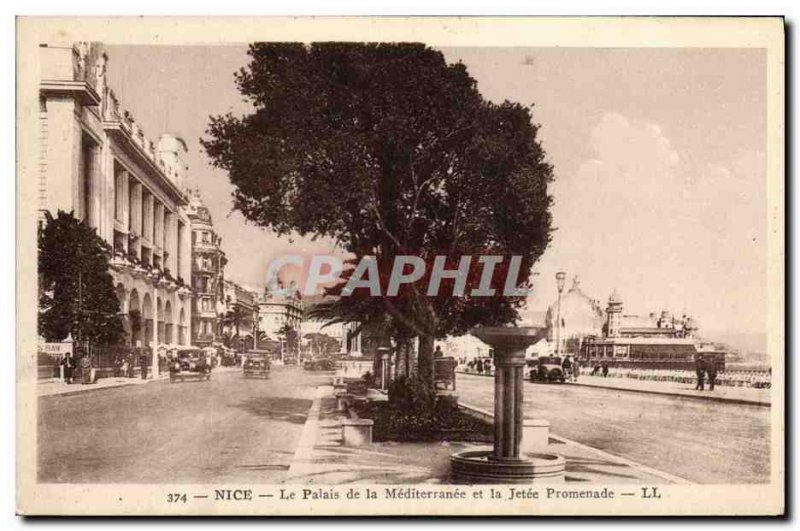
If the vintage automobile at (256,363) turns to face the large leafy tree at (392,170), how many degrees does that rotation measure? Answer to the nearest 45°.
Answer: approximately 45° to its left

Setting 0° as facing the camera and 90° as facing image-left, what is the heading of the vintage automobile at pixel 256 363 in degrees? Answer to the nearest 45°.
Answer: approximately 0°

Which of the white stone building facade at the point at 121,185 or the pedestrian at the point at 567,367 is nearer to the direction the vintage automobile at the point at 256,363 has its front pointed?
the white stone building facade

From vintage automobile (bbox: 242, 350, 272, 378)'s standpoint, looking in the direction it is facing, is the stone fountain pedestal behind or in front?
in front

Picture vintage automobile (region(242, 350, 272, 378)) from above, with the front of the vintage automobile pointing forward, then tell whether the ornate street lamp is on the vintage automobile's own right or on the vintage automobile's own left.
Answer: on the vintage automobile's own left

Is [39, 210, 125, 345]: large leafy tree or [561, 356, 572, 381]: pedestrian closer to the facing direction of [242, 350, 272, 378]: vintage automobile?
the large leafy tree
